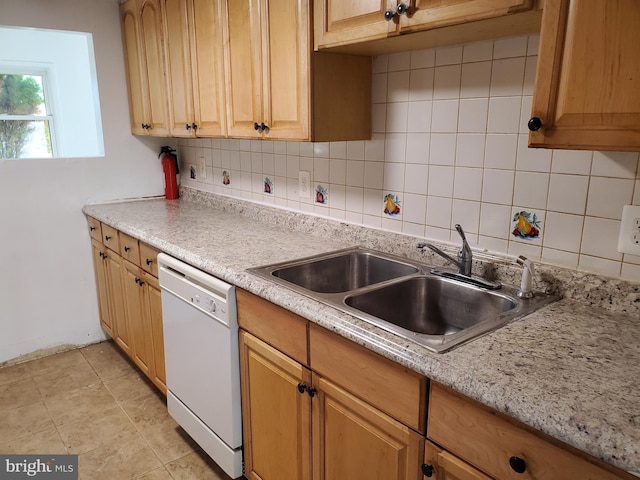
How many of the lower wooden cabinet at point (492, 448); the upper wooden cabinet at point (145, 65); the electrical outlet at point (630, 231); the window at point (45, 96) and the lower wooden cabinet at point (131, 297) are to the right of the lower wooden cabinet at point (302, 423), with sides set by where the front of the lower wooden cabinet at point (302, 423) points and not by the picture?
3

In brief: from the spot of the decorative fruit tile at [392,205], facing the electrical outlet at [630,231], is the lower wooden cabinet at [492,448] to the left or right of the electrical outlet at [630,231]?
right

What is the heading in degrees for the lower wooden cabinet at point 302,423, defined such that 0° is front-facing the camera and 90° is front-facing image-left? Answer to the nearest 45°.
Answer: approximately 45°

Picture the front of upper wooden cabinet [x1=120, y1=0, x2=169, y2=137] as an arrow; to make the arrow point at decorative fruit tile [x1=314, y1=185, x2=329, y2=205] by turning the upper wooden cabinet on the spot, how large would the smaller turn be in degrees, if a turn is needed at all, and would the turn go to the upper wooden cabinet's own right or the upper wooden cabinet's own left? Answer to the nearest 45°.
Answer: approximately 90° to the upper wooden cabinet's own left

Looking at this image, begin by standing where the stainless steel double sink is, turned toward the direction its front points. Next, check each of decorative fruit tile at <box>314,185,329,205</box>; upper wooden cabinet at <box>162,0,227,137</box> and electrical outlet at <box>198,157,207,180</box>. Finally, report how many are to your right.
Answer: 3

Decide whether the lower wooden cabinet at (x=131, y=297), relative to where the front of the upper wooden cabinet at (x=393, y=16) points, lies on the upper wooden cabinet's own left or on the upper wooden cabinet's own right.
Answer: on the upper wooden cabinet's own right
